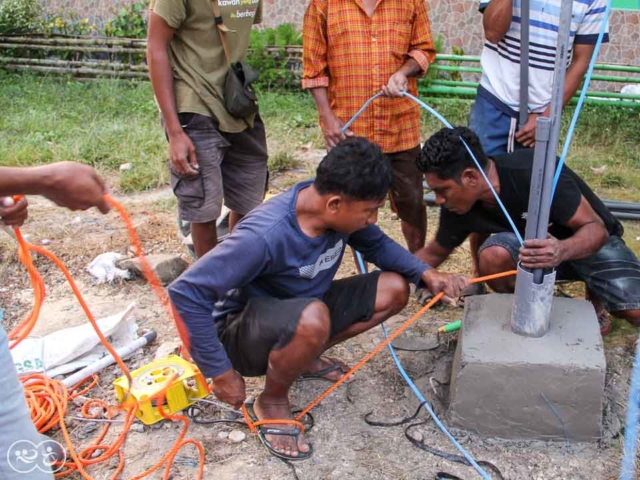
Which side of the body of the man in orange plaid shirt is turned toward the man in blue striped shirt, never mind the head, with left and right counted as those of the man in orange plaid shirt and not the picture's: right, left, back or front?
left

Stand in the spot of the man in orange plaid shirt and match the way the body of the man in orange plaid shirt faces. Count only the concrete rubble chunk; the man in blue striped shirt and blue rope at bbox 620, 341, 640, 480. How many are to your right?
1

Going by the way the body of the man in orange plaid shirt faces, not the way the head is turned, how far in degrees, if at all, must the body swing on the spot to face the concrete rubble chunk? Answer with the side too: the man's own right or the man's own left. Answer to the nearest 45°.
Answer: approximately 90° to the man's own right

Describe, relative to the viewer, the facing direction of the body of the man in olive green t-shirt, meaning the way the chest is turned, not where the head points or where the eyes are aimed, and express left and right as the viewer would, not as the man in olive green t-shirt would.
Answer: facing the viewer and to the right of the viewer

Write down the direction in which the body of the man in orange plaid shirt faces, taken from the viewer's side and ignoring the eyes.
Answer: toward the camera

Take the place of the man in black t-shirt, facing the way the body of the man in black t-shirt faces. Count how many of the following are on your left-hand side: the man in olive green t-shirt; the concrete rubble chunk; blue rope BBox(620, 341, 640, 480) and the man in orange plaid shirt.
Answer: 1

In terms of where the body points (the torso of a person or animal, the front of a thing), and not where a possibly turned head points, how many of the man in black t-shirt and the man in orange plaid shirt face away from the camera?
0

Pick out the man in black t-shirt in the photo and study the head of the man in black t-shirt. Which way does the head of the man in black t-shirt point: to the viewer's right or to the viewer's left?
to the viewer's left

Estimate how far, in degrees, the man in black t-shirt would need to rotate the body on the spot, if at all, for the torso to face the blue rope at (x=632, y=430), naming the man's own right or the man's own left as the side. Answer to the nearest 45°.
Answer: approximately 90° to the man's own left

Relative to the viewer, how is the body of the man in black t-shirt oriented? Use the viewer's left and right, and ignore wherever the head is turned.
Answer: facing the viewer and to the left of the viewer

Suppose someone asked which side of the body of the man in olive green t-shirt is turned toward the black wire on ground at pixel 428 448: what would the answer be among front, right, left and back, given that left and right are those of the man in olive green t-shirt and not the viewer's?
front
